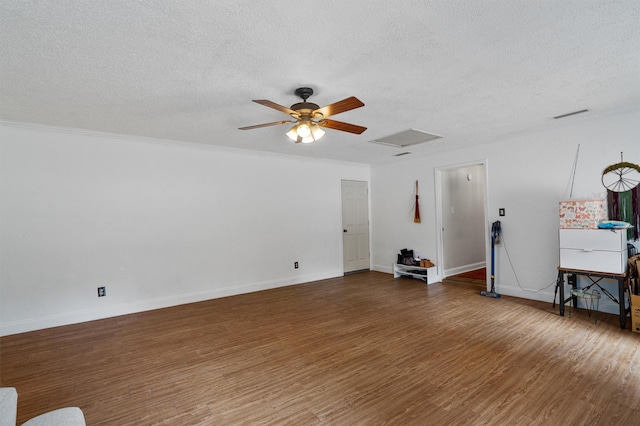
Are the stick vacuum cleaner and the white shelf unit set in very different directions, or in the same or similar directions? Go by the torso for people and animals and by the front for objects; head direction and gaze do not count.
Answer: same or similar directions

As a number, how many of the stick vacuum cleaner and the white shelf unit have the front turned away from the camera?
0

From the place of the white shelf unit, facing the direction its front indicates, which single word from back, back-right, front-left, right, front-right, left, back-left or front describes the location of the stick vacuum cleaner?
left

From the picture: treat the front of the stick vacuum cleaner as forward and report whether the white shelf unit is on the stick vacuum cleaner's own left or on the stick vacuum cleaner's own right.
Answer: on the stick vacuum cleaner's own right

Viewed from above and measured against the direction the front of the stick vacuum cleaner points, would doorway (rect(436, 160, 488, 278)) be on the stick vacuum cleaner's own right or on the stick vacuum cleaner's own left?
on the stick vacuum cleaner's own right

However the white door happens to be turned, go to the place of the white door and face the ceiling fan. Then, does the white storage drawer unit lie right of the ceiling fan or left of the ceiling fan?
left

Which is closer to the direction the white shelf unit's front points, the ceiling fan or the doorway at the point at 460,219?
the ceiling fan

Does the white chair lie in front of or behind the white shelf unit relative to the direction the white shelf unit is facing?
in front

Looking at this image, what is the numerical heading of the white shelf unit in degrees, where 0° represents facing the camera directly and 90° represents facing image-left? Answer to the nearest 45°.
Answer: approximately 45°

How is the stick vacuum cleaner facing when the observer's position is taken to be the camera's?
facing the viewer and to the left of the viewer

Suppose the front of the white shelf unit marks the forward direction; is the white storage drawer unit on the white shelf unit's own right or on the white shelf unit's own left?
on the white shelf unit's own left

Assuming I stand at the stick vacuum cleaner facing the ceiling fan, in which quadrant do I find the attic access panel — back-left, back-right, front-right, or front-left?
front-right
